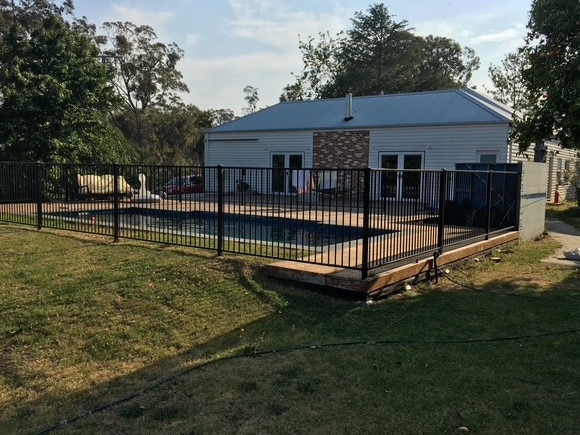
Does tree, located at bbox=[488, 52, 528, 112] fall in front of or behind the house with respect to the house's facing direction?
behind

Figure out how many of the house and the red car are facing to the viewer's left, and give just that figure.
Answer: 1

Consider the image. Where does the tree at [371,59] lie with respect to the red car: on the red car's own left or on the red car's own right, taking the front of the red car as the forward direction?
on the red car's own right

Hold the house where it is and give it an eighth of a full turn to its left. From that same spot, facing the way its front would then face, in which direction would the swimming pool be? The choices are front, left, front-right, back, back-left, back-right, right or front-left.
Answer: front-right

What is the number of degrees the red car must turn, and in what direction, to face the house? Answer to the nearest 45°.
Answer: approximately 135° to its right

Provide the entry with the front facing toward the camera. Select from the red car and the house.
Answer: the house

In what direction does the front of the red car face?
to the viewer's left

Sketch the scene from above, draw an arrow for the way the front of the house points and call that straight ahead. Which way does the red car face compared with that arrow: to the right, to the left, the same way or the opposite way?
to the right

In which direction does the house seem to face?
toward the camera

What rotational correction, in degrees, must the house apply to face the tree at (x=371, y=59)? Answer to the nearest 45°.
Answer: approximately 180°

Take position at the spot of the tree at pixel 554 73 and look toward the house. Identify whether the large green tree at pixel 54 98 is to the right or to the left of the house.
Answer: left

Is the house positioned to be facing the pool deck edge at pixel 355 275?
yes
